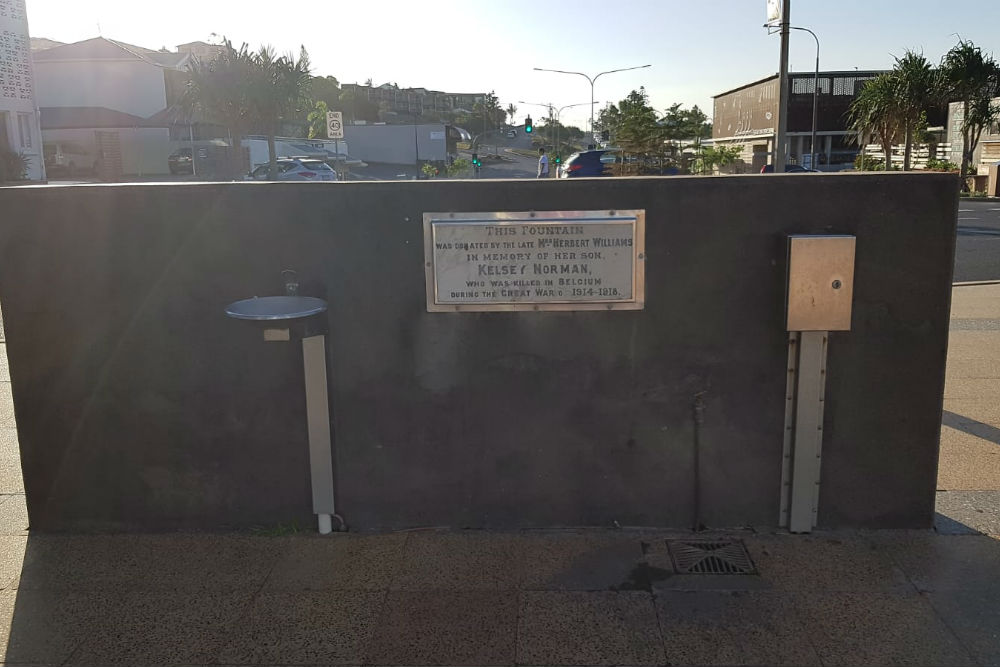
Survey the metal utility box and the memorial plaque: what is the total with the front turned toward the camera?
2

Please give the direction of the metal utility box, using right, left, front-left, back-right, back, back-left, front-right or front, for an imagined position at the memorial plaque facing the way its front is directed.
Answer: left

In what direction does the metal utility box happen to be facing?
toward the camera

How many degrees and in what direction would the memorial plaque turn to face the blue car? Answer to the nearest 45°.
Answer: approximately 180°

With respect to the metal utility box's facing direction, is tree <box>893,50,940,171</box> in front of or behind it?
behind

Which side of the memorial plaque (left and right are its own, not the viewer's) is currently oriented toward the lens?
front

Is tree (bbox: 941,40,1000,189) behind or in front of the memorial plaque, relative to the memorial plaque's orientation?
behind

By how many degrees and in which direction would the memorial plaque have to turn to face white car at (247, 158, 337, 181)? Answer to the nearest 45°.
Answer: approximately 180°

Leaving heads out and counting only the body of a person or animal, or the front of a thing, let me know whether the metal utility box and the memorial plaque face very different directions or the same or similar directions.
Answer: same or similar directions

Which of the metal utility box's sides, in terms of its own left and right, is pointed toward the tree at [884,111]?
back
